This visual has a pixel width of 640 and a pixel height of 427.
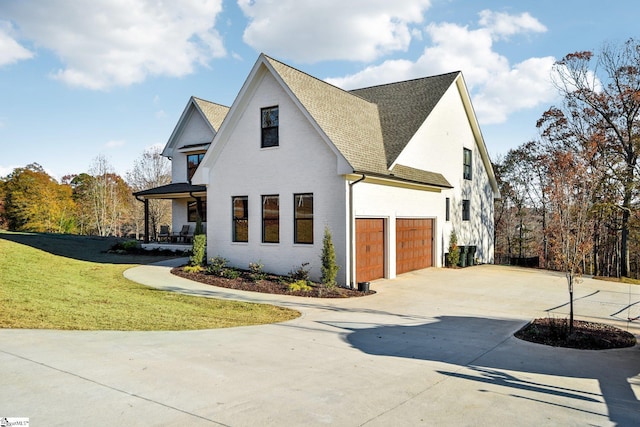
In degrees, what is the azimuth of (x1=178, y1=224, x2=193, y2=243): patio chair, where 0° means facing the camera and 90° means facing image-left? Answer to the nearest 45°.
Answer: approximately 45°

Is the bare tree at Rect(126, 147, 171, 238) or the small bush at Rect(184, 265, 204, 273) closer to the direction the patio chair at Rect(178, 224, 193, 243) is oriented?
the small bush

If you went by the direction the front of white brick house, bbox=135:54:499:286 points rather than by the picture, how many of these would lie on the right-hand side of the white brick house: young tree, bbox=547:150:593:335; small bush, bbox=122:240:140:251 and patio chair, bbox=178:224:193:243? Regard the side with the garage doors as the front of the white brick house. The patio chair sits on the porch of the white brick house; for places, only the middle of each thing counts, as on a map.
2

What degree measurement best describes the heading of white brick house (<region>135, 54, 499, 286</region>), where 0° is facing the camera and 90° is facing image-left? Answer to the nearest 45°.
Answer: approximately 45°

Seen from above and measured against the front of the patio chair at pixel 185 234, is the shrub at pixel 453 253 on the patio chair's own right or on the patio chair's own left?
on the patio chair's own left

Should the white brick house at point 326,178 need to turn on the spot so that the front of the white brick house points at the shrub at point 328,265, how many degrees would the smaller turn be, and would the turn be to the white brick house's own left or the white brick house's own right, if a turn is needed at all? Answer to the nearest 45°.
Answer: approximately 45° to the white brick house's own left

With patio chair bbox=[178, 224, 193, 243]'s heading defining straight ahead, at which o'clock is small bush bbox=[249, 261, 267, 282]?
The small bush is roughly at 10 o'clock from the patio chair.

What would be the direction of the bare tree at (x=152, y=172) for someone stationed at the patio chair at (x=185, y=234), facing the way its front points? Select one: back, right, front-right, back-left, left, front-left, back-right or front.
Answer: back-right
